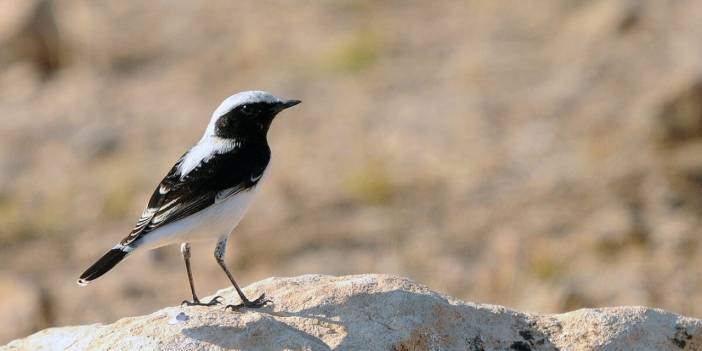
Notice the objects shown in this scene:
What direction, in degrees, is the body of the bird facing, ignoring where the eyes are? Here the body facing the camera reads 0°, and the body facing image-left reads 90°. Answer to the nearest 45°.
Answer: approximately 270°
